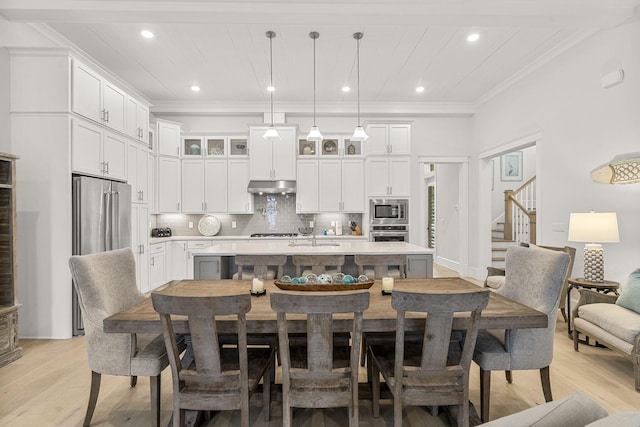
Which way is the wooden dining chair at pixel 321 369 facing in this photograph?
away from the camera

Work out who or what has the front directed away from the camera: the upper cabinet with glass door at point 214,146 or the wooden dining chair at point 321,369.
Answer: the wooden dining chair

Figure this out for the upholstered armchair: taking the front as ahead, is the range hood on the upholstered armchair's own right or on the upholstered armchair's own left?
on the upholstered armchair's own right

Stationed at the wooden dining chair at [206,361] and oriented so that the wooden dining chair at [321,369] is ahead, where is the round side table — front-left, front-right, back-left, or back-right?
front-left

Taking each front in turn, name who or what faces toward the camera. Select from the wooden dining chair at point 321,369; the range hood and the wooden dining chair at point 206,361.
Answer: the range hood

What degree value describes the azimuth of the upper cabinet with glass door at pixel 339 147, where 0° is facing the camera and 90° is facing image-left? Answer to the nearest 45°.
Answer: approximately 0°

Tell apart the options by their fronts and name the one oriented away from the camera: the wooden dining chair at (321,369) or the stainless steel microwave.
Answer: the wooden dining chair

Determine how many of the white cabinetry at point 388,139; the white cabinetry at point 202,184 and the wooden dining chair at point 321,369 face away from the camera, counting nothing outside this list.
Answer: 1

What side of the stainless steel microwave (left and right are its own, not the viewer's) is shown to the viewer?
front

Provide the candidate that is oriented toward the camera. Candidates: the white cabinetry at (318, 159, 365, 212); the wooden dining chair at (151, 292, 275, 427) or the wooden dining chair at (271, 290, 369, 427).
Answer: the white cabinetry

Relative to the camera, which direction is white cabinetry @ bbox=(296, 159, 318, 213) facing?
toward the camera

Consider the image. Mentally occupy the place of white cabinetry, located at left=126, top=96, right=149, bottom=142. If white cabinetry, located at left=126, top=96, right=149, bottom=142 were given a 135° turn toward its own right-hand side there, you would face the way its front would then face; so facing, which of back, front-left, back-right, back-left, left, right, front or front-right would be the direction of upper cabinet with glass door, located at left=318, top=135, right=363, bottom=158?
back

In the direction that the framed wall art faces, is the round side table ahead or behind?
ahead

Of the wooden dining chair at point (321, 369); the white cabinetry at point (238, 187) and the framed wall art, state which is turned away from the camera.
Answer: the wooden dining chair

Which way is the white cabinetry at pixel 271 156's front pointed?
toward the camera

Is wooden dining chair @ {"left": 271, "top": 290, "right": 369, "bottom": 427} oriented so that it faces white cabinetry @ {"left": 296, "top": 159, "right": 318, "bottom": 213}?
yes

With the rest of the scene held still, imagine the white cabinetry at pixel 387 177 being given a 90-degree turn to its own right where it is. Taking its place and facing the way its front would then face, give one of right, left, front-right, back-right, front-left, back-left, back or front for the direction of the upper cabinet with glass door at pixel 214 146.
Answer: front

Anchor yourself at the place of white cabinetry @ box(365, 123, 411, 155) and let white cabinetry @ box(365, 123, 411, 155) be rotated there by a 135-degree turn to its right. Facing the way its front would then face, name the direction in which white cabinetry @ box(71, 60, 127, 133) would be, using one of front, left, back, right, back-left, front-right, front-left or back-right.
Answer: left

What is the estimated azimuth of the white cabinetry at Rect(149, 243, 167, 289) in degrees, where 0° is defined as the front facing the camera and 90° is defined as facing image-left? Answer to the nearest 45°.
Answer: approximately 315°

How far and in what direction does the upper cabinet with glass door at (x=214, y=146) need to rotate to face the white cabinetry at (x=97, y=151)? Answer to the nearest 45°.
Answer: approximately 45° to its right

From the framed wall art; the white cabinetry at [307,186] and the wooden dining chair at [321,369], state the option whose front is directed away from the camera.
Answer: the wooden dining chair
